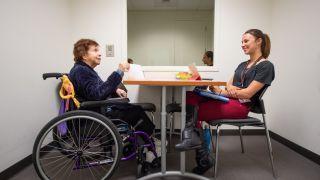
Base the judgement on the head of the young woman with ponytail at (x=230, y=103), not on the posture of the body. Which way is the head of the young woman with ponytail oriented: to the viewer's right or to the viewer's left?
to the viewer's left

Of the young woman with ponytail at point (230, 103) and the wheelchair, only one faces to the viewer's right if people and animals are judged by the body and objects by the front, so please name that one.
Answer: the wheelchair

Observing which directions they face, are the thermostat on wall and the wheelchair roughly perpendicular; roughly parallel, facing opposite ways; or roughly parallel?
roughly perpendicular

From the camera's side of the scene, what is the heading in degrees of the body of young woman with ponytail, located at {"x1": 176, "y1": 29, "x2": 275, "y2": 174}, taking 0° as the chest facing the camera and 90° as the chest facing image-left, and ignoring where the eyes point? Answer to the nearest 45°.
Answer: approximately 90°

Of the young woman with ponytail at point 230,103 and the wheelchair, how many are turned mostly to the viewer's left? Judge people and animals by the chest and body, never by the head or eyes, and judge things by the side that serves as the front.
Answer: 1

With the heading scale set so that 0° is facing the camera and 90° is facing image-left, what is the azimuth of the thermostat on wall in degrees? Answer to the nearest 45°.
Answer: approximately 0°

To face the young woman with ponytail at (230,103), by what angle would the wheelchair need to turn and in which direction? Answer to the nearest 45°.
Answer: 0° — it already faces them

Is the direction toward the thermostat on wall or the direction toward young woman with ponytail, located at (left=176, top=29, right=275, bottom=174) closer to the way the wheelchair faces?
the young woman with ponytail

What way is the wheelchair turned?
to the viewer's right

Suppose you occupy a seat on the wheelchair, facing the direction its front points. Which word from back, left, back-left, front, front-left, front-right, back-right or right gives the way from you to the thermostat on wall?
left
